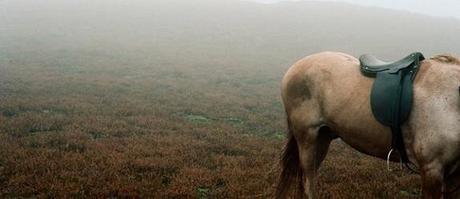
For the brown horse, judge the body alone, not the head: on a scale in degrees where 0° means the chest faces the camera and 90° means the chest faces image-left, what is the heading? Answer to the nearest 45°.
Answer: approximately 270°
